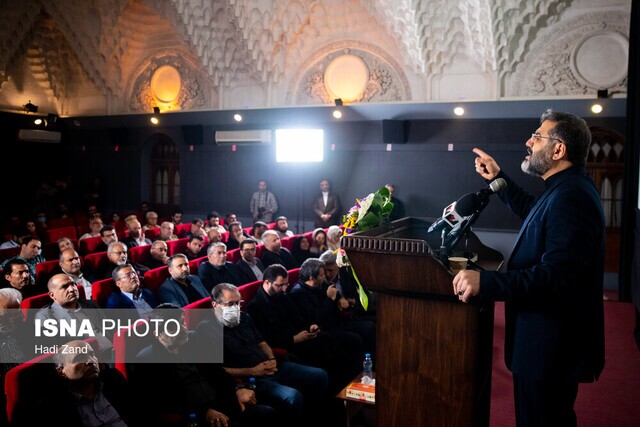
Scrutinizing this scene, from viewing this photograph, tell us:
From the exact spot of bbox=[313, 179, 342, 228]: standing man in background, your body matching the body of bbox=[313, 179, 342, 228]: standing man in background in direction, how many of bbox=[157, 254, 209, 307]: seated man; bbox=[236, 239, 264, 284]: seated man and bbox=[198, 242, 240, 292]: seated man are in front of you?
3

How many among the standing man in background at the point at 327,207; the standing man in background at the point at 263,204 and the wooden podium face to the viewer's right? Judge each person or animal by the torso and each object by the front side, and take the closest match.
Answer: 0

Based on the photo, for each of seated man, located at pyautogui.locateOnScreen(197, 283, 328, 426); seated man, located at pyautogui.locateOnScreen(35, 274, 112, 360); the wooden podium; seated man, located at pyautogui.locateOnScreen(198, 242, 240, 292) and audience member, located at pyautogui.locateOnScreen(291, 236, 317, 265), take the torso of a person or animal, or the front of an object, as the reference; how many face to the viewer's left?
1

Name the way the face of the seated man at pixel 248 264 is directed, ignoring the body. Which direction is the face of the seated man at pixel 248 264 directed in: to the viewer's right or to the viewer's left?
to the viewer's right

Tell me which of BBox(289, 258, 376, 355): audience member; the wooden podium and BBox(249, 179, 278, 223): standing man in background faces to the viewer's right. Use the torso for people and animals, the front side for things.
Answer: the audience member

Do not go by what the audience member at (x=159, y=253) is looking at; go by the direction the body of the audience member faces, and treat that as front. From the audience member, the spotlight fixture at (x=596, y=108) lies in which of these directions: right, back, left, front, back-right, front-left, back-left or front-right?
front-left

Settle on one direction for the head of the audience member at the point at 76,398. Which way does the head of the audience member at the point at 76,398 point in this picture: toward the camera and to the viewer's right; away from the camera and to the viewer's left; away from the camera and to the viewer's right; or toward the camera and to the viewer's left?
toward the camera and to the viewer's right

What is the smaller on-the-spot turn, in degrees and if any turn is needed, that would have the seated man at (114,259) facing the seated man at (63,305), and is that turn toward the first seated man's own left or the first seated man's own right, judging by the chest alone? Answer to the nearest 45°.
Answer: approximately 45° to the first seated man's own right

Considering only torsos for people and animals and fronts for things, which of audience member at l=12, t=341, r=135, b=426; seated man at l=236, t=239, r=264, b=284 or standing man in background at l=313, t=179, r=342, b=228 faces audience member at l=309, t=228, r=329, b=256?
the standing man in background

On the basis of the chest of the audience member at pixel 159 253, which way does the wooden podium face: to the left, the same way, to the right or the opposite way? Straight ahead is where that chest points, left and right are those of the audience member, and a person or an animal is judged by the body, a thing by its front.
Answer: the opposite way

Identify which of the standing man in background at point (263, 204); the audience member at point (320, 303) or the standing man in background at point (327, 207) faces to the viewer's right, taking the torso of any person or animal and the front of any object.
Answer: the audience member

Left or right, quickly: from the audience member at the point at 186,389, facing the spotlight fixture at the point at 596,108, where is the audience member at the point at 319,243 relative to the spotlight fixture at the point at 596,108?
left

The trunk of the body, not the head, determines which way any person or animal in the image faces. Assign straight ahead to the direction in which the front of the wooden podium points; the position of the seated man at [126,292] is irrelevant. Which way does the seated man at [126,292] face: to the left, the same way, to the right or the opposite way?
the opposite way

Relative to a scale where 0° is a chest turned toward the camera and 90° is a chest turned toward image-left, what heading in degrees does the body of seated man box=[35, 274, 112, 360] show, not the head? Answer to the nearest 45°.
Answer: approximately 315°

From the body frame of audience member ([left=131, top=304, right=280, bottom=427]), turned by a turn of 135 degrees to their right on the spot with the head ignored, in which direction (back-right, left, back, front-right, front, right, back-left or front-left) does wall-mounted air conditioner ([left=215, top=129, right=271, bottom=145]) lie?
right

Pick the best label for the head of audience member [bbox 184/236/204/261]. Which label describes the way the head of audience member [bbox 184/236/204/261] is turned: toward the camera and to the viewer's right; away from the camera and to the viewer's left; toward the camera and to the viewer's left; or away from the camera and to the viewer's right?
toward the camera and to the viewer's right

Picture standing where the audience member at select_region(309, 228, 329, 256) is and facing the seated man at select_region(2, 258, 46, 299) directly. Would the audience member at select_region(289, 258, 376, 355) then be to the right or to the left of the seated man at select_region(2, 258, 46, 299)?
left

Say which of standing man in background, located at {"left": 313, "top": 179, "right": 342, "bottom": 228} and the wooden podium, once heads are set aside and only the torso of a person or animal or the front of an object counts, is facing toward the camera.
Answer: the standing man in background

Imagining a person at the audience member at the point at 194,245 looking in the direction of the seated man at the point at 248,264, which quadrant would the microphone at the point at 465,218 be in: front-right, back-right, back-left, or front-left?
front-right

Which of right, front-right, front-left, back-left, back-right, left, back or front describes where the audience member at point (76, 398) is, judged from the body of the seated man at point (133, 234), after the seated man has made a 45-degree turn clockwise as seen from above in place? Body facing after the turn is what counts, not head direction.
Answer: front

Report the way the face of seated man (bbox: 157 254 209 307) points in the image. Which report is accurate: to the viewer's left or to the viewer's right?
to the viewer's right

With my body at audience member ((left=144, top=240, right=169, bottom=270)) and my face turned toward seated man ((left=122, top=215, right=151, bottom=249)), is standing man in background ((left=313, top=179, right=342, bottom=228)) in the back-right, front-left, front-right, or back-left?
front-right

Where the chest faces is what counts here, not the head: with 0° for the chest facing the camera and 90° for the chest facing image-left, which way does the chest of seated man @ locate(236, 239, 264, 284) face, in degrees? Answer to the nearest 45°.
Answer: approximately 315°

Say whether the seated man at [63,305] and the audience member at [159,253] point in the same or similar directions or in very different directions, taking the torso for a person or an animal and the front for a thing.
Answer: same or similar directions
